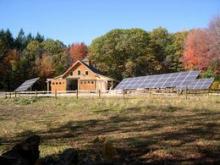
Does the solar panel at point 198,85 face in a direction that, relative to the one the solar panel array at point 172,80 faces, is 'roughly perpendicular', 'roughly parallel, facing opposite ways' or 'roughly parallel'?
roughly parallel

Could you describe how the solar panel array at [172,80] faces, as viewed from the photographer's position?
facing the viewer and to the left of the viewer

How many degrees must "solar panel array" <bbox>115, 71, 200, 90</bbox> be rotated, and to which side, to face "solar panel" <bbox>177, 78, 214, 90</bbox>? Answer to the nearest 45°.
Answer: approximately 90° to its left

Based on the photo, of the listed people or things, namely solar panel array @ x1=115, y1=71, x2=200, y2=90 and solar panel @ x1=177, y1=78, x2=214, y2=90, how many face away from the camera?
0

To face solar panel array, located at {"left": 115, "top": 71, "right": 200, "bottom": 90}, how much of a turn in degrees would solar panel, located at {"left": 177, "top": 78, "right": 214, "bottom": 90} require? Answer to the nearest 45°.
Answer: approximately 90° to its right
